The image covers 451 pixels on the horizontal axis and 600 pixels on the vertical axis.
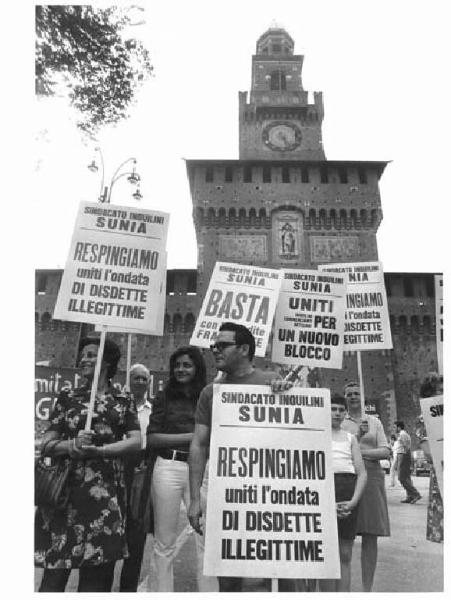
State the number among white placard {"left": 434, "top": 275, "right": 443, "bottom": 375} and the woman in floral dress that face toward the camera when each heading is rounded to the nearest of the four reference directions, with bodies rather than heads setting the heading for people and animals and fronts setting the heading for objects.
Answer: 2

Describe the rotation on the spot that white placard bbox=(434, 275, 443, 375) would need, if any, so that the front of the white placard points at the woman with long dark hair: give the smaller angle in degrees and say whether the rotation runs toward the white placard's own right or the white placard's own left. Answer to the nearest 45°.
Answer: approximately 45° to the white placard's own right

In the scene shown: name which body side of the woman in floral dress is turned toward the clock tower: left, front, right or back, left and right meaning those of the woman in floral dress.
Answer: back

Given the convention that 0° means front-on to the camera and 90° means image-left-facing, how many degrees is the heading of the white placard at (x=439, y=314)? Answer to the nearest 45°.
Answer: approximately 0°

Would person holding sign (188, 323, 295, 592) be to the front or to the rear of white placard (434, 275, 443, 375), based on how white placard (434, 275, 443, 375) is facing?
to the front

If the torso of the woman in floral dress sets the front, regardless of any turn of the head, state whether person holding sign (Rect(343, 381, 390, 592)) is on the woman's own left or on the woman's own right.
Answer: on the woman's own left

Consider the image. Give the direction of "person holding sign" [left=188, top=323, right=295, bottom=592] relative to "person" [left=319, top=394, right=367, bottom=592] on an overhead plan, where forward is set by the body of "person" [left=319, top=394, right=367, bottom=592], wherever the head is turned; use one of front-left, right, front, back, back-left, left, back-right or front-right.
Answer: front-right

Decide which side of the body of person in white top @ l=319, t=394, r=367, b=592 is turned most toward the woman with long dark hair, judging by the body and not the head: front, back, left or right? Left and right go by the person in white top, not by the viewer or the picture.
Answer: right

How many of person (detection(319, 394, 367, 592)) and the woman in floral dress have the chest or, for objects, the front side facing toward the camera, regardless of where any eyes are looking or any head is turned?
2

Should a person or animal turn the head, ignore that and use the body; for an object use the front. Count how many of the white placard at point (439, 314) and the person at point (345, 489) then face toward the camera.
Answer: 2
